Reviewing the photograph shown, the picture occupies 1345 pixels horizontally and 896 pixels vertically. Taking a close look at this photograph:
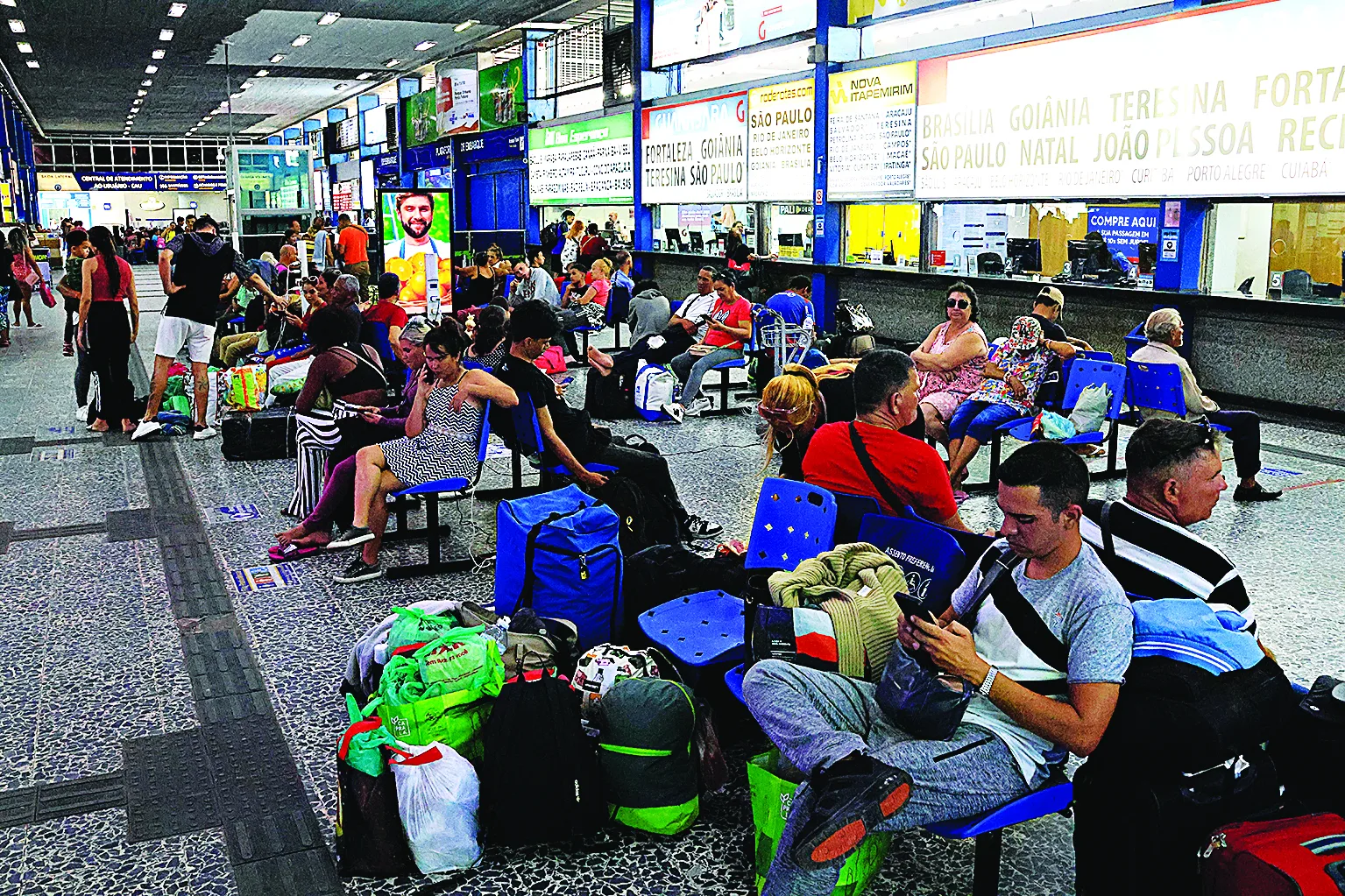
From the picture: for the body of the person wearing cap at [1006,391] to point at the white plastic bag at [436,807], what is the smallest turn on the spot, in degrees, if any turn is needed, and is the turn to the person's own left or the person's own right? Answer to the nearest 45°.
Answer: approximately 45° to the person's own left

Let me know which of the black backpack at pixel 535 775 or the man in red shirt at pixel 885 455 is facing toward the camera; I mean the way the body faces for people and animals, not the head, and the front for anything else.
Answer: the black backpack

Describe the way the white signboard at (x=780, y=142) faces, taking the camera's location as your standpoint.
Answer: facing the viewer and to the left of the viewer

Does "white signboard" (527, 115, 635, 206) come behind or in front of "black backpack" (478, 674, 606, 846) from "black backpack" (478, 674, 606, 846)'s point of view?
behind

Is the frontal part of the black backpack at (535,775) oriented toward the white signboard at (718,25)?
no

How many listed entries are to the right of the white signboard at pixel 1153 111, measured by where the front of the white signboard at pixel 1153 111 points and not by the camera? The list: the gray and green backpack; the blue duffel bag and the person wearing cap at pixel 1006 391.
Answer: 0

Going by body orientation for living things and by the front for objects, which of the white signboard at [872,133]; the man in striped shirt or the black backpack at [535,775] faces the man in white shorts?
the white signboard

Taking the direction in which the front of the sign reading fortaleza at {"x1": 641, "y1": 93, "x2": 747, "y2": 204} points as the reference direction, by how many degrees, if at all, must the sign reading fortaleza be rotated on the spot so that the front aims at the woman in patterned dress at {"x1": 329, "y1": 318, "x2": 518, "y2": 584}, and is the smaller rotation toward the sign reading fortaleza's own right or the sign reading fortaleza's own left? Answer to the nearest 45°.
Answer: approximately 45° to the sign reading fortaleza's own left

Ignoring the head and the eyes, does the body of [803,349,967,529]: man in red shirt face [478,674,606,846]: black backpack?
no

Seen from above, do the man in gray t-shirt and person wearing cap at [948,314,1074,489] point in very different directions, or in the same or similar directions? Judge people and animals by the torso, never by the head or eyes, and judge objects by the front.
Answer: same or similar directions

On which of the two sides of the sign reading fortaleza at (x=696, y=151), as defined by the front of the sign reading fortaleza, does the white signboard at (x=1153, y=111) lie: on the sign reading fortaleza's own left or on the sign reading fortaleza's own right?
on the sign reading fortaleza's own left

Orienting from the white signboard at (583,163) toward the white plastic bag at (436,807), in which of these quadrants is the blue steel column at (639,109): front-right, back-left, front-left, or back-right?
front-left

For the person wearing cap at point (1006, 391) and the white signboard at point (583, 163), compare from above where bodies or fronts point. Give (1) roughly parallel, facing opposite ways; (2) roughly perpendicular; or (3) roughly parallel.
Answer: roughly parallel

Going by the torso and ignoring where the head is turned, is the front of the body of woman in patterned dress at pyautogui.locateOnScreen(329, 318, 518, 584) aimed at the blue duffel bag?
no

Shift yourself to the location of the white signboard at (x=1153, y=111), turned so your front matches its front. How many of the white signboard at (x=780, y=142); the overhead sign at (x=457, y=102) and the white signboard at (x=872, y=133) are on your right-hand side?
3

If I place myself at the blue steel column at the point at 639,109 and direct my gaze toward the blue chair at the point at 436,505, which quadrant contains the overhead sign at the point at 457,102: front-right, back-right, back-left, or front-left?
back-right

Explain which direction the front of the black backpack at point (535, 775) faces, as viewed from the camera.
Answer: facing the viewer

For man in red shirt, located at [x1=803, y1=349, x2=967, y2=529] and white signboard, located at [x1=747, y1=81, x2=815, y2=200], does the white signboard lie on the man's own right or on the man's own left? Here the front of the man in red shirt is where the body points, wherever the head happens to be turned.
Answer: on the man's own left
